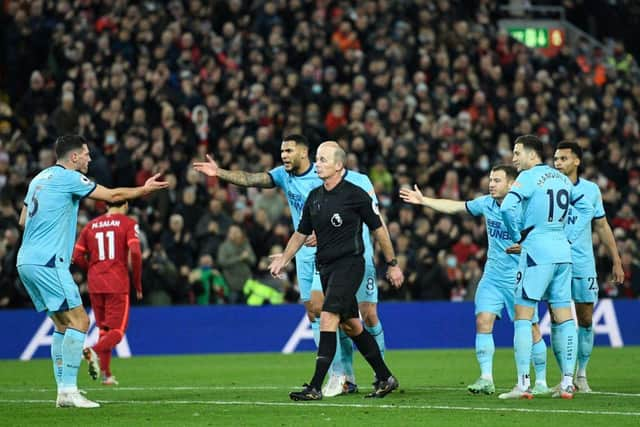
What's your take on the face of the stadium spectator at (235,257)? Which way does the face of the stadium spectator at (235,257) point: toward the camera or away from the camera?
toward the camera

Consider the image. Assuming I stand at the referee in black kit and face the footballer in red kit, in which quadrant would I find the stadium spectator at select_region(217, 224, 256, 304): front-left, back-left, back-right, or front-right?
front-right

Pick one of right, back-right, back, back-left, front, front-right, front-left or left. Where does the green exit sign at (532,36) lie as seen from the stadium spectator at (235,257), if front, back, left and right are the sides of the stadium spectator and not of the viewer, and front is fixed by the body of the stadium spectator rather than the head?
back-left

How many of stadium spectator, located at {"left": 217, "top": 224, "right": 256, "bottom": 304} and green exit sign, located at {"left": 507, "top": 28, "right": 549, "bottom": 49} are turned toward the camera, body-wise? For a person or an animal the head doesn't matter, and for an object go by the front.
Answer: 2

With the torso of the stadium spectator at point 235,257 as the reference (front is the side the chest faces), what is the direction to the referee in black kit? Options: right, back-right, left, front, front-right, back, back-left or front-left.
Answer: front

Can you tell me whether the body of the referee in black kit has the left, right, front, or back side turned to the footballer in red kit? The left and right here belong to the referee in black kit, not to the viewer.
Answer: right

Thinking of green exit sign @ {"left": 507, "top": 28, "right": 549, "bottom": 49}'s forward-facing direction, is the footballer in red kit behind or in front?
in front

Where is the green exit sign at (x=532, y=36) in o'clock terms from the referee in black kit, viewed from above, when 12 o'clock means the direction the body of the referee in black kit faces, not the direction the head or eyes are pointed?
The green exit sign is roughly at 5 o'clock from the referee in black kit.

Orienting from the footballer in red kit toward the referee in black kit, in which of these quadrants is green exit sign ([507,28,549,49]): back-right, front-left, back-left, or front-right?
back-left

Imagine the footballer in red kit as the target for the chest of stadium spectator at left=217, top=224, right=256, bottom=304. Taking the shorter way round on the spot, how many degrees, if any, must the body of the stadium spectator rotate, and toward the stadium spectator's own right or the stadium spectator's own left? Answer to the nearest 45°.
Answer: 0° — they already face them

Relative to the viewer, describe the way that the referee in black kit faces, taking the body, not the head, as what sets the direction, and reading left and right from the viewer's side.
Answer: facing the viewer and to the left of the viewer

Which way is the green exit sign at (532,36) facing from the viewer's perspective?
toward the camera

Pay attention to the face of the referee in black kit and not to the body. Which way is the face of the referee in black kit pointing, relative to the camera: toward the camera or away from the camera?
toward the camera

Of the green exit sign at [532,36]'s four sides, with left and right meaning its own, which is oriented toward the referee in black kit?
front

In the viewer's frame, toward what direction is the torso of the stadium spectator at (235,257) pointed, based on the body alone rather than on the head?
toward the camera
